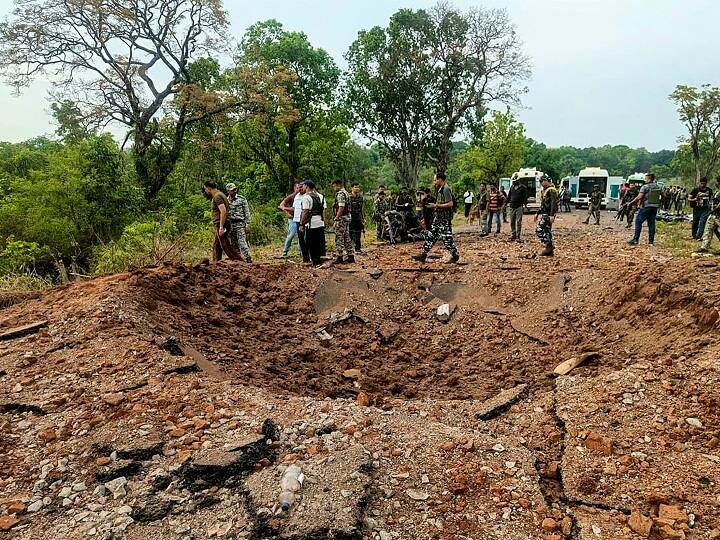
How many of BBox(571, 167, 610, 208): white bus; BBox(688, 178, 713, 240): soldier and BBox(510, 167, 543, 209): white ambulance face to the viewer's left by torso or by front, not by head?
0

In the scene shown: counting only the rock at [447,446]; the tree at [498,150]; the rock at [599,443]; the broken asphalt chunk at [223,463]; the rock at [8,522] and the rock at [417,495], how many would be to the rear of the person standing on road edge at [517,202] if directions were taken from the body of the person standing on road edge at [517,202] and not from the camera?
1

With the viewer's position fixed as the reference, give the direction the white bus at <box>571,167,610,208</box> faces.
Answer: facing the viewer

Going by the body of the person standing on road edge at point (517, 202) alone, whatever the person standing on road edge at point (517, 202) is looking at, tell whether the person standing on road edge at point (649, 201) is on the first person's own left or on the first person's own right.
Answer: on the first person's own left

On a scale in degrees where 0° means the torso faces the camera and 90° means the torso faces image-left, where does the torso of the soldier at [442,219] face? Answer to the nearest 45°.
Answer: approximately 90°

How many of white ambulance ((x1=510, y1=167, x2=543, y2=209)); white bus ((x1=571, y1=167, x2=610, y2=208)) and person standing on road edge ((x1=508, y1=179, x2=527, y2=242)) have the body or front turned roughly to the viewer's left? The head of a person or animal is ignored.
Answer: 0

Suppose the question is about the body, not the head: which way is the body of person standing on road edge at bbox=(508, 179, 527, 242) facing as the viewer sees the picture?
toward the camera

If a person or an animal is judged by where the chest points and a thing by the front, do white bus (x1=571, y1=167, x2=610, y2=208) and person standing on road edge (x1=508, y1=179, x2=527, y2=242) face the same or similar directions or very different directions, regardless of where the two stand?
same or similar directions

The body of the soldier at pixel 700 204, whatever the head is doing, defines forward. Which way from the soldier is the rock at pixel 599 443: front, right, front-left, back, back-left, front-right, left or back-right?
front

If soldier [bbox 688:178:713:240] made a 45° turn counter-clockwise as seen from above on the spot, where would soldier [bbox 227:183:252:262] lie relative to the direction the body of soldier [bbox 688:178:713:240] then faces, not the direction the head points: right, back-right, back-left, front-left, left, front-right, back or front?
right

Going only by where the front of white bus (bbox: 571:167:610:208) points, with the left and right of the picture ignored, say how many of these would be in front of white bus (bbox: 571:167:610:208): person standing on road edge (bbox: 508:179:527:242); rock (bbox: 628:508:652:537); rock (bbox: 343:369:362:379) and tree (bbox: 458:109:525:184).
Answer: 3
